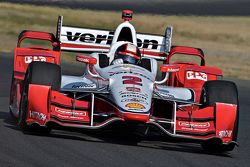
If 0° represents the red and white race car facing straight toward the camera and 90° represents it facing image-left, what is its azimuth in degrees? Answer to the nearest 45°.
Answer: approximately 0°
